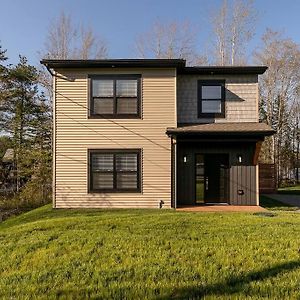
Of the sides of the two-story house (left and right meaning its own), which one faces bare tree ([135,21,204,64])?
back

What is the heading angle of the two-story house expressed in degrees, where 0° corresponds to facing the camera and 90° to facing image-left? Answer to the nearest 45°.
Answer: approximately 0°

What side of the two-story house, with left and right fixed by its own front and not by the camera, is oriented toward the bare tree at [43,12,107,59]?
back

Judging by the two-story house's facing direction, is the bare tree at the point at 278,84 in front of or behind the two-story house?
behind

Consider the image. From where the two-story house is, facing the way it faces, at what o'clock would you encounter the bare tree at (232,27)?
The bare tree is roughly at 7 o'clock from the two-story house.
